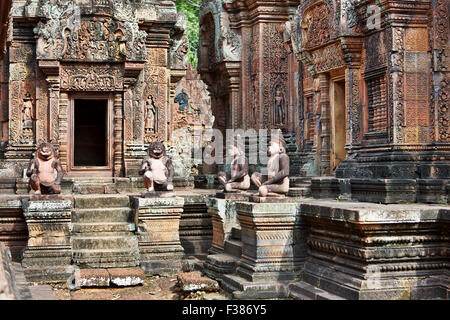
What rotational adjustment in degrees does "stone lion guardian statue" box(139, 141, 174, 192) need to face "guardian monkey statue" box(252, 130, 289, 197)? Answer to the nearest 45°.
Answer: approximately 45° to its left

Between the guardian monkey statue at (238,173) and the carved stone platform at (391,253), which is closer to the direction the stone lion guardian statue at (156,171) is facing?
the carved stone platform

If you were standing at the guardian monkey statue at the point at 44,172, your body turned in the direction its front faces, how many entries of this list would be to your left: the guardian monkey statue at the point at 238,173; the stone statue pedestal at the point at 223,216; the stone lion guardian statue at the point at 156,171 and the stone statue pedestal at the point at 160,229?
4

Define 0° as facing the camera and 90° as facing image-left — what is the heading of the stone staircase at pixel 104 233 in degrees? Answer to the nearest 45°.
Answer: approximately 0°

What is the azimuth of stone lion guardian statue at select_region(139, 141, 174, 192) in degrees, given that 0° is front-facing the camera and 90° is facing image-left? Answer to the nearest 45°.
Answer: approximately 0°
